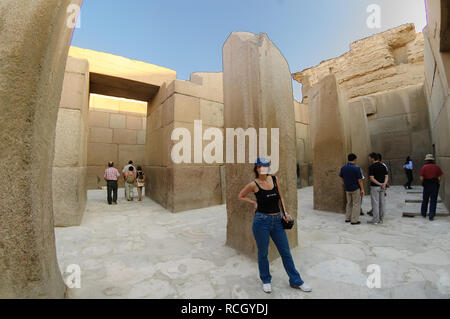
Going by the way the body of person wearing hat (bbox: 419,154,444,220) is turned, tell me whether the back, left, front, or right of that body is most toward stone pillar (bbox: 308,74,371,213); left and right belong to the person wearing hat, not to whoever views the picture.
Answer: left

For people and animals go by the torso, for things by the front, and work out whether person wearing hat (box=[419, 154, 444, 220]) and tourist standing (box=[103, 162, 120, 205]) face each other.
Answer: no

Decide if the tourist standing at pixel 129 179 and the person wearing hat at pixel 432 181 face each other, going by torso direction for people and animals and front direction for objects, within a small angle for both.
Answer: no

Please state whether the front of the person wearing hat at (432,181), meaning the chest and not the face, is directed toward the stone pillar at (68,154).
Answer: no

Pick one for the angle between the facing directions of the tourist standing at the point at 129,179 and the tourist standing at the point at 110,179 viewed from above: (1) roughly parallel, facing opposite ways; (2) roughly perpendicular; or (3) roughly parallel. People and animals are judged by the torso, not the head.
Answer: roughly parallel

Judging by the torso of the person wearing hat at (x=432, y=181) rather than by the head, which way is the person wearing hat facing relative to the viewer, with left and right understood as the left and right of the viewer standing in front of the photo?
facing away from the viewer
